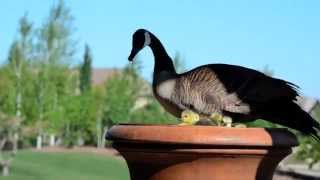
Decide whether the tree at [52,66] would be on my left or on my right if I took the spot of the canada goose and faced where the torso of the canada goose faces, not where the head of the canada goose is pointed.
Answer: on my right

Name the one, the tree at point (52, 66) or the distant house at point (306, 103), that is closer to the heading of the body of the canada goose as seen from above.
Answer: the tree

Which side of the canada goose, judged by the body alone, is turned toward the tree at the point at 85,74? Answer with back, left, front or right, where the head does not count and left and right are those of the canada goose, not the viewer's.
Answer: right

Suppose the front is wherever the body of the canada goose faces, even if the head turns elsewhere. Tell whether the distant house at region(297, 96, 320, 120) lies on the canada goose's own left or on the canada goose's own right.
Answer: on the canada goose's own right

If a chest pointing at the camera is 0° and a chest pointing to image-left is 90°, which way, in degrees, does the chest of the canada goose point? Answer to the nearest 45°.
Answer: approximately 90°

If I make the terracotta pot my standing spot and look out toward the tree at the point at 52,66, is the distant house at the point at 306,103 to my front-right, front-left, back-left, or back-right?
front-right

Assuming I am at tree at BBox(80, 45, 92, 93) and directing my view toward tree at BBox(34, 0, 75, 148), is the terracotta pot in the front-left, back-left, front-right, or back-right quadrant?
front-left
